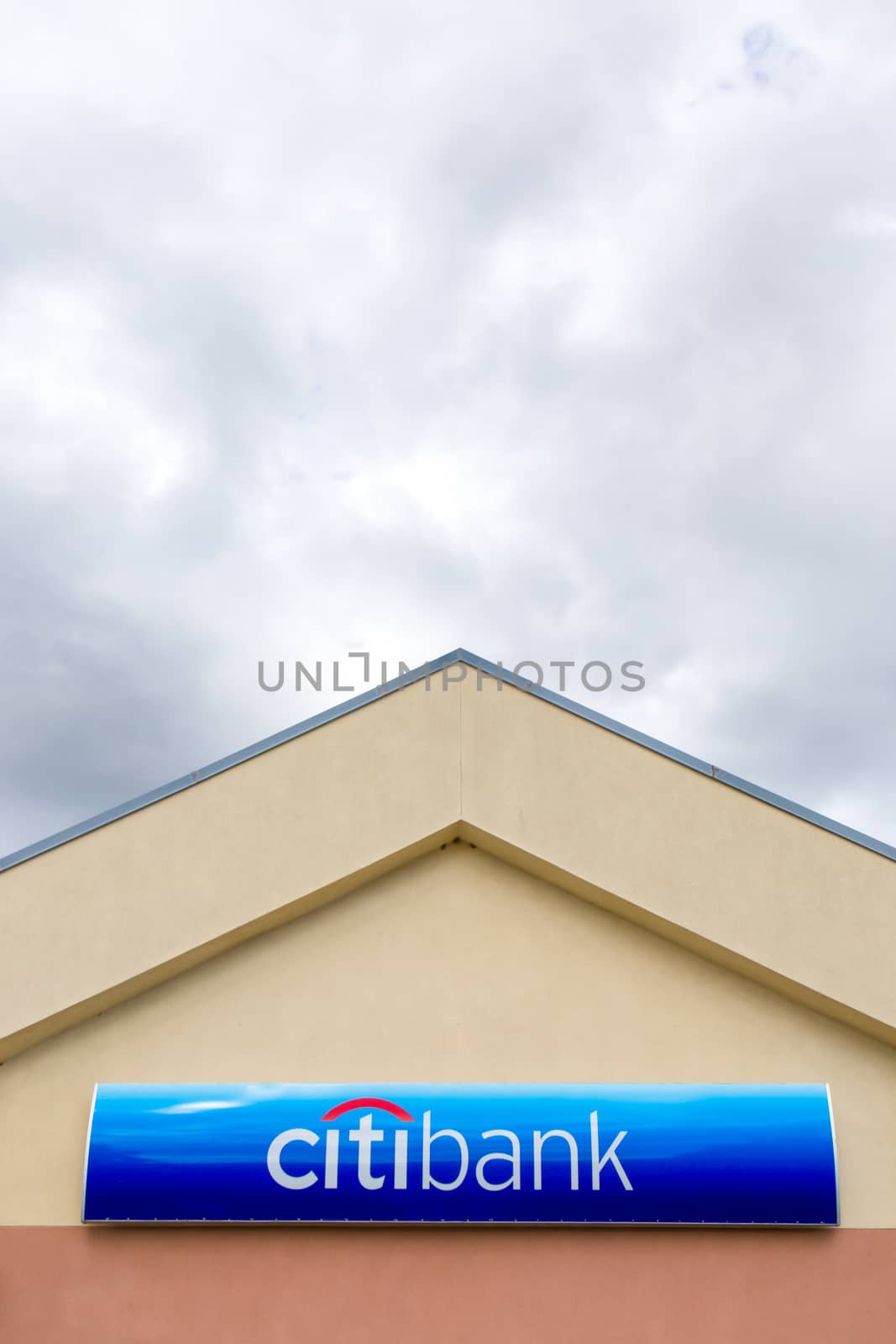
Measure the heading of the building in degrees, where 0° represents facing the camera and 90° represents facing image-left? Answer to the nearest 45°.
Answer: approximately 0°
